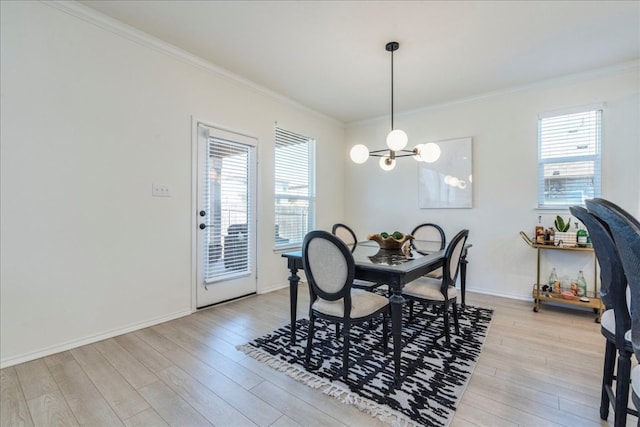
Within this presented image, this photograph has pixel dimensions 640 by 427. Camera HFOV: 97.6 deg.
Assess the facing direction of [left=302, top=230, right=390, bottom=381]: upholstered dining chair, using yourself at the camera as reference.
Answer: facing away from the viewer and to the right of the viewer

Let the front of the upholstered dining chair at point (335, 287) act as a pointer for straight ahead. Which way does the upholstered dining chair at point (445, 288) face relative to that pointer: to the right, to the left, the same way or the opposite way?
to the left

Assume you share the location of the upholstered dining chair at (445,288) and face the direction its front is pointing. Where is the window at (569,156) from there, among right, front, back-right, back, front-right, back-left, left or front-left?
right

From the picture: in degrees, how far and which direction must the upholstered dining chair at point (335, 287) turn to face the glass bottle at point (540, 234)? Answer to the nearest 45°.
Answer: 0° — it already faces it

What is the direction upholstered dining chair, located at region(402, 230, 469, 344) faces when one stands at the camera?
facing away from the viewer and to the left of the viewer

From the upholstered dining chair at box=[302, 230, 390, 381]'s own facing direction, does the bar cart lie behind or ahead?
ahead

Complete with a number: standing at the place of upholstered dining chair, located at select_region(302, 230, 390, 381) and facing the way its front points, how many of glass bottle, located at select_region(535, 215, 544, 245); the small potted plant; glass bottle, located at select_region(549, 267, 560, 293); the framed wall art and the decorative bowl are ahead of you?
5

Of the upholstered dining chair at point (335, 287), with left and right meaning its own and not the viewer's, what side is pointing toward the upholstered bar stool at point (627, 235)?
right

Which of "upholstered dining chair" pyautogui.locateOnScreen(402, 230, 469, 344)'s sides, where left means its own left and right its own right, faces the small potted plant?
right

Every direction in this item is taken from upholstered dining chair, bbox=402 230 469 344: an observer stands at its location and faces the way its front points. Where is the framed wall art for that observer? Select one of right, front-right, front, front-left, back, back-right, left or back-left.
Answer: front-right

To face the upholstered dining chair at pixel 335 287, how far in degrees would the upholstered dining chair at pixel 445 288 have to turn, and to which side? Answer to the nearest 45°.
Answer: approximately 90° to its left

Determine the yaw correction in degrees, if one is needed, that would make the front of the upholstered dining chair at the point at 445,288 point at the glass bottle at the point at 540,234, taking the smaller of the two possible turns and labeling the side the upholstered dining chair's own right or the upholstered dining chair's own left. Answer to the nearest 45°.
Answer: approximately 90° to the upholstered dining chair's own right

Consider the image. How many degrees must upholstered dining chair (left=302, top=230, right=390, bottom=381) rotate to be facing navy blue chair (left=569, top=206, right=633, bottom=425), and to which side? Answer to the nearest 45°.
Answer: approximately 45° to its right

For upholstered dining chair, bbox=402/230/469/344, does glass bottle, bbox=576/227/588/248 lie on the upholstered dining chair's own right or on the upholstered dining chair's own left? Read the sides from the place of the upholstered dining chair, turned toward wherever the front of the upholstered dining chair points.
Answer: on the upholstered dining chair's own right

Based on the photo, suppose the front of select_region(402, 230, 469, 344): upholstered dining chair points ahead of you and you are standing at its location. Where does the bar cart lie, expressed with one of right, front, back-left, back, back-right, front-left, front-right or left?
right

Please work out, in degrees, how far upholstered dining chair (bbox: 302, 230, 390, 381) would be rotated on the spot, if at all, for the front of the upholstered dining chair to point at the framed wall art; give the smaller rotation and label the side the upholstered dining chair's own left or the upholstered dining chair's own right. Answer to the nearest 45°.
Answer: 0° — it already faces it
